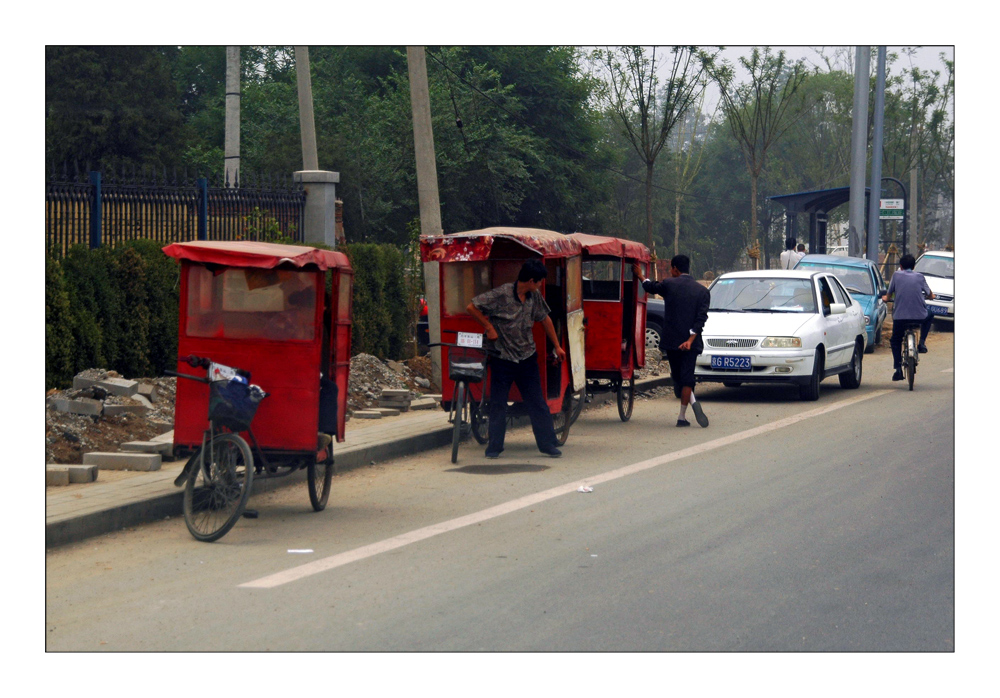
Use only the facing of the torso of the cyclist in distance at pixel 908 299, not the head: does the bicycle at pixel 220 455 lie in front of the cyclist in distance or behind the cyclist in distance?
behind

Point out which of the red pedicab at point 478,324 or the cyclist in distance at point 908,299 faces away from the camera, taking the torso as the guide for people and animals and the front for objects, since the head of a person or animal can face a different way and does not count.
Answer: the cyclist in distance

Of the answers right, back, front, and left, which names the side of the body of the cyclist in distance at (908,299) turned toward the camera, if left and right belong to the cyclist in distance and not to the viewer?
back

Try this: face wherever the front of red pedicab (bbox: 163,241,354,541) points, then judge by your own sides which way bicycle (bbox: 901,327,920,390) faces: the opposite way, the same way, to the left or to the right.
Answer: the opposite way

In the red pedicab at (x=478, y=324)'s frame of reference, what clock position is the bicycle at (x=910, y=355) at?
The bicycle is roughly at 6 o'clock from the red pedicab.

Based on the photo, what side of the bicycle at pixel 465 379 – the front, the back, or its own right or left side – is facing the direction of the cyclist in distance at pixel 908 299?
back

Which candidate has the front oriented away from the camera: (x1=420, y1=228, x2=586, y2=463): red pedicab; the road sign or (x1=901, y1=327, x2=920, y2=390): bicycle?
the bicycle

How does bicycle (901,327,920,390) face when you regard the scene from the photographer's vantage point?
facing away from the viewer

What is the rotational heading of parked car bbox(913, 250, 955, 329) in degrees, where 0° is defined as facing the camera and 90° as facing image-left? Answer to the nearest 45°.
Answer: approximately 45°

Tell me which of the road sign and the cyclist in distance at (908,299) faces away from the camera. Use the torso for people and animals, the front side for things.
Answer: the cyclist in distance
